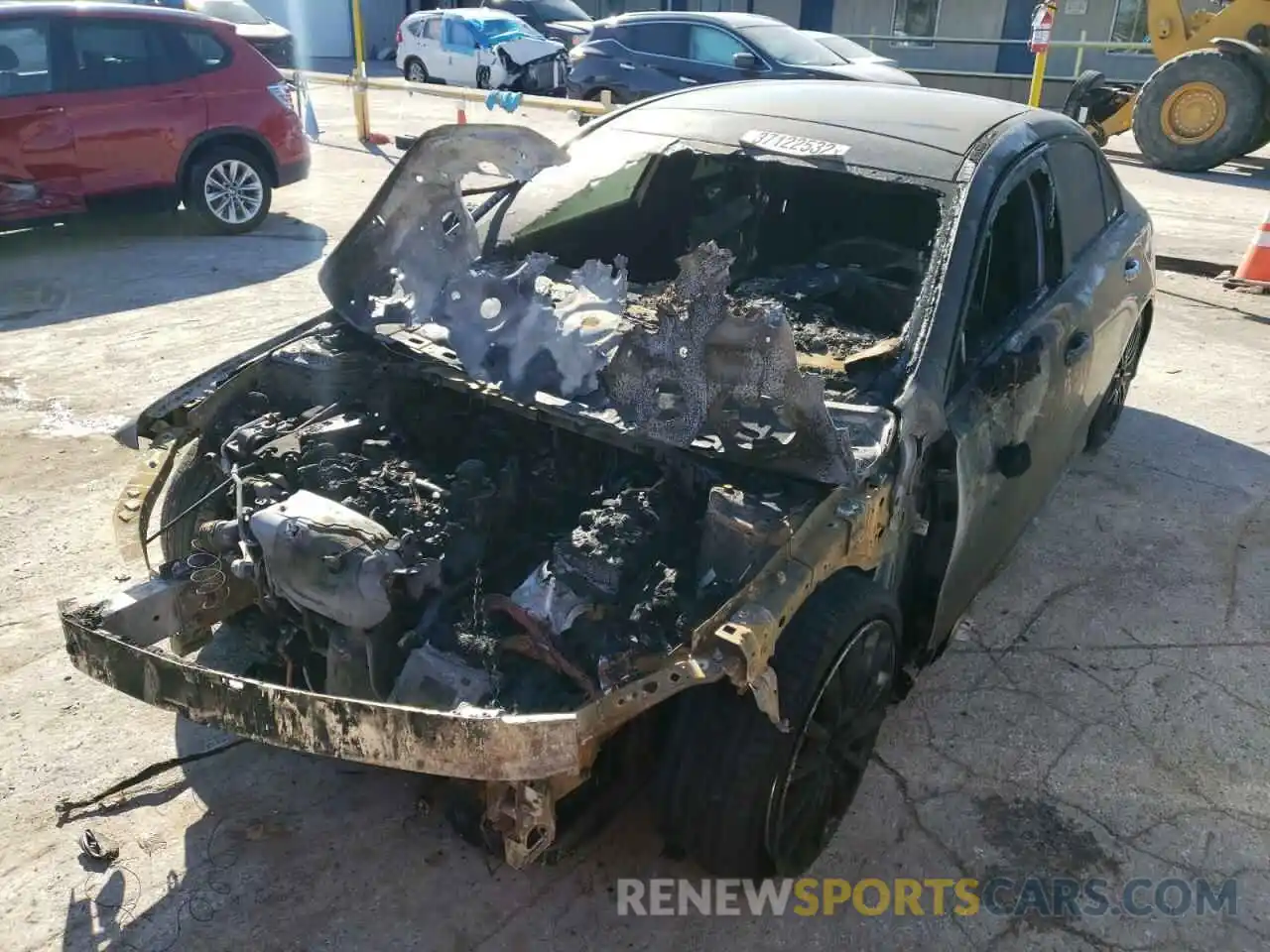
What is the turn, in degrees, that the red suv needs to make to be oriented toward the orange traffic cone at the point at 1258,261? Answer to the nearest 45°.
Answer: approximately 135° to its left

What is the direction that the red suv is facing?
to the viewer's left

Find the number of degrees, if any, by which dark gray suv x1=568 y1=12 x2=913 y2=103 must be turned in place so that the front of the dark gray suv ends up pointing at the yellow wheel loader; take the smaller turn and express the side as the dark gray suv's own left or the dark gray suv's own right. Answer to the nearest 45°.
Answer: approximately 45° to the dark gray suv's own left

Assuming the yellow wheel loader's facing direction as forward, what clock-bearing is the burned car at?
The burned car is roughly at 9 o'clock from the yellow wheel loader.

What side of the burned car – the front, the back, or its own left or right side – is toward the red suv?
right

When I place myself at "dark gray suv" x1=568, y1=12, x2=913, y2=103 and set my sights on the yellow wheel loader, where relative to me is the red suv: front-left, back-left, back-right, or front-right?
back-right

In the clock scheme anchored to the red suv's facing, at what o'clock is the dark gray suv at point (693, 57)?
The dark gray suv is roughly at 5 o'clock from the red suv.

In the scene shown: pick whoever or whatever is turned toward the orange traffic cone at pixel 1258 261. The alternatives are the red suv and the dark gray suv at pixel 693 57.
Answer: the dark gray suv

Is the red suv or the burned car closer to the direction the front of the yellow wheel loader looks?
the red suv

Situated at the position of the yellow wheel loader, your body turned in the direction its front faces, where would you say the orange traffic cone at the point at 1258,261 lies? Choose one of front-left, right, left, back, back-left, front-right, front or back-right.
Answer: left

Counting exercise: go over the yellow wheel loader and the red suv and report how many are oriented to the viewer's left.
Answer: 2

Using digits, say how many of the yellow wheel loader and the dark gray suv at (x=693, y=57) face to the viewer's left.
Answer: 1
